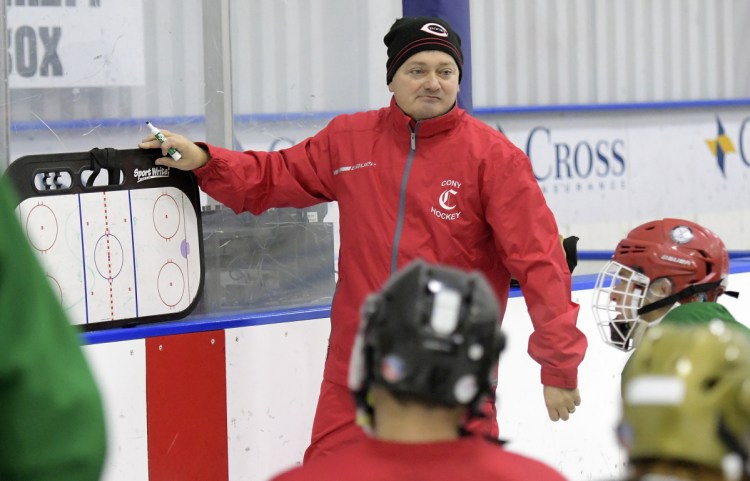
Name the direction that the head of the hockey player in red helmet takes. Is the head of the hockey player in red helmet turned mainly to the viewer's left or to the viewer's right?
to the viewer's left

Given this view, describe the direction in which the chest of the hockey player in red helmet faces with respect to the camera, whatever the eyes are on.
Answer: to the viewer's left
